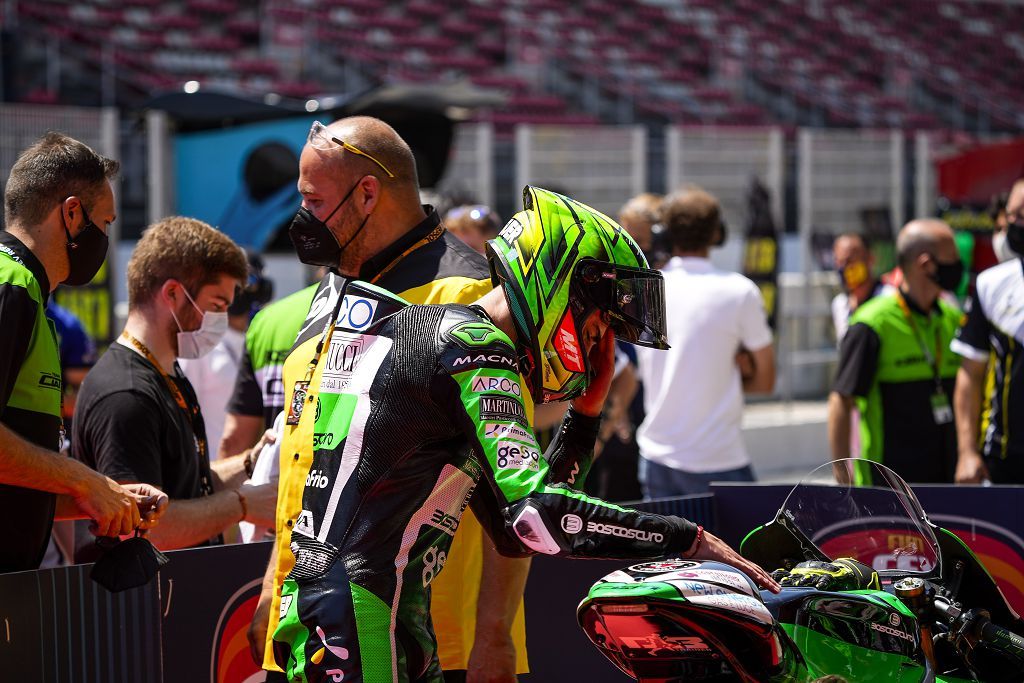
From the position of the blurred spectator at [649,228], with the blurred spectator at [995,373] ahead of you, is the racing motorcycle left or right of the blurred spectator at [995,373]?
right

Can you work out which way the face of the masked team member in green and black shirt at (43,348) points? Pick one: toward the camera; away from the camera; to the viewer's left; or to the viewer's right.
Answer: to the viewer's right

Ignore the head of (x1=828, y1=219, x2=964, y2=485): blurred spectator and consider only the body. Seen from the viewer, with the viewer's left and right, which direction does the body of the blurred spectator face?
facing the viewer and to the right of the viewer

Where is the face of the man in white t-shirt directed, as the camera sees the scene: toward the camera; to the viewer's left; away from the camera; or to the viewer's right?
away from the camera

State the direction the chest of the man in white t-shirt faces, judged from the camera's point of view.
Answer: away from the camera

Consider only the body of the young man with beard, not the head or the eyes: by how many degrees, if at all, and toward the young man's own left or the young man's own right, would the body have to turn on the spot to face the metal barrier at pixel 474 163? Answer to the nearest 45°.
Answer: approximately 90° to the young man's own left

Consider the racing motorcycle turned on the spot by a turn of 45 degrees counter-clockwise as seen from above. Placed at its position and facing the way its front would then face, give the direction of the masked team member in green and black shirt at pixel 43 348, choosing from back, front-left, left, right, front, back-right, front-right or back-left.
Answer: left

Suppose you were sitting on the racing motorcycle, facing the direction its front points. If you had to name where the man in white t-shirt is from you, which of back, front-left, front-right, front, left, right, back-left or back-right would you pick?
front-left

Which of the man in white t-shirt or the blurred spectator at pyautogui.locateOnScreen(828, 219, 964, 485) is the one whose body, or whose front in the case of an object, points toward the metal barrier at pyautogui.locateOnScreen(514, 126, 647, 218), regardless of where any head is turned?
the man in white t-shirt

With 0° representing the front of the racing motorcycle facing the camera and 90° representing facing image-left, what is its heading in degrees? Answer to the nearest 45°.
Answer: approximately 225°

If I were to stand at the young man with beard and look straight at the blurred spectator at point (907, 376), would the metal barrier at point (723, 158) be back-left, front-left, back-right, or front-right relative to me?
front-left

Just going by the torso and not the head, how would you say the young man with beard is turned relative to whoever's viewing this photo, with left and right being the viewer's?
facing to the right of the viewer

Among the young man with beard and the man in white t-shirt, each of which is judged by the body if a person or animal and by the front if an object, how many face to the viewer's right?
1
